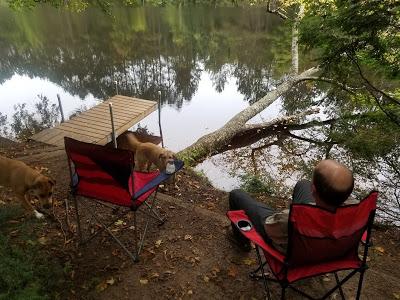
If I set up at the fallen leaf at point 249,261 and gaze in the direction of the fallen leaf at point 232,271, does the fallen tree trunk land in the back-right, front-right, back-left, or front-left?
back-right

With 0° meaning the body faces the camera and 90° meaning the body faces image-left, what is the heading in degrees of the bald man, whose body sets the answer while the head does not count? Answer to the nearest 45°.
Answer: approximately 135°

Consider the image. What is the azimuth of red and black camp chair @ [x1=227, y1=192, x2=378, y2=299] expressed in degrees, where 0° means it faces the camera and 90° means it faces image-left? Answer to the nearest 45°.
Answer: approximately 135°

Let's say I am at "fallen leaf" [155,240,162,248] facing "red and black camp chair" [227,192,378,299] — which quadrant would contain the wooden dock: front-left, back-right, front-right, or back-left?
back-left

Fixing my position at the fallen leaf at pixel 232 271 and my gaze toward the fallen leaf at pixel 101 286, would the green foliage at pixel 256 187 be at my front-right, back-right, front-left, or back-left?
back-right

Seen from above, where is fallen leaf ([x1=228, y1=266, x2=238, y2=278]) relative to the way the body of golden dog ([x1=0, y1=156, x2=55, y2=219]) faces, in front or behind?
in front

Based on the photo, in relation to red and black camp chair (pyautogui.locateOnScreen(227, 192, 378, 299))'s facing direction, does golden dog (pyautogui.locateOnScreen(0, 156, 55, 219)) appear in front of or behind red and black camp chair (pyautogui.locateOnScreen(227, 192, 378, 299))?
in front

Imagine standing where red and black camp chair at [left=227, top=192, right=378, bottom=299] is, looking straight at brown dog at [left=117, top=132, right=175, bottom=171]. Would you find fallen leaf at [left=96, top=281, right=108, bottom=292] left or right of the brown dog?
left

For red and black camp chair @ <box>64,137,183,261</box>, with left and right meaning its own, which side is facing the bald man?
right

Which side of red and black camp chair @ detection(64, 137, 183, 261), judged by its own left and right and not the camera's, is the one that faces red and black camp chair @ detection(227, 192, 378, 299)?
right

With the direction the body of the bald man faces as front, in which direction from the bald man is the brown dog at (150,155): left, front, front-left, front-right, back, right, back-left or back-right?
front

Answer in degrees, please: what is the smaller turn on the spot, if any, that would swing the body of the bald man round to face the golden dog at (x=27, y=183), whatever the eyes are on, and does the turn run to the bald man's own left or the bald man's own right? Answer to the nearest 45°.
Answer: approximately 45° to the bald man's own left

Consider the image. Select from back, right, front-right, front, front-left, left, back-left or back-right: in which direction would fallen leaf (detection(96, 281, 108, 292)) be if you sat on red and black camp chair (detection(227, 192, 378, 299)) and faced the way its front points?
front-left

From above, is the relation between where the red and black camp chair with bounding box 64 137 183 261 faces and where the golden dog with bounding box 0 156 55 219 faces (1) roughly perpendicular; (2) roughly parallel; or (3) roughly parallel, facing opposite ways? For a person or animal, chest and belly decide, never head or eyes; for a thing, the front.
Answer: roughly perpendicular

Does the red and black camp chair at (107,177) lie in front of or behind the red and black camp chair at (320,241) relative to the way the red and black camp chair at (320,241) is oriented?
in front

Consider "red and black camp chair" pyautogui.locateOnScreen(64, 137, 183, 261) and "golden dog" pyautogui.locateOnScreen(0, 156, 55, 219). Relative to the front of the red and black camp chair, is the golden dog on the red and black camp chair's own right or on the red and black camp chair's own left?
on the red and black camp chair's own left

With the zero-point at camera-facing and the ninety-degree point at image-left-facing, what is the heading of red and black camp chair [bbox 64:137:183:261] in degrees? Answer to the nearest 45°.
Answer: approximately 225°
